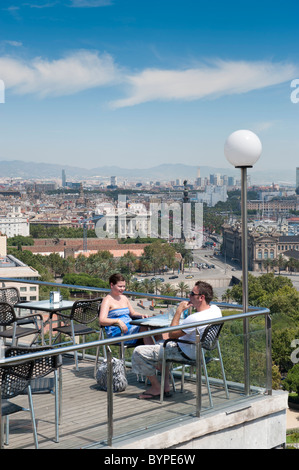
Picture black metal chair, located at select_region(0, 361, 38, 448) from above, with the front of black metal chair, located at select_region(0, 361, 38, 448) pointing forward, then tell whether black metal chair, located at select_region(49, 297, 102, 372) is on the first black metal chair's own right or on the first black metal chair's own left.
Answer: on the first black metal chair's own right

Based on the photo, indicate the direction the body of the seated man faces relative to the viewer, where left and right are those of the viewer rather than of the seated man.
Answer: facing to the left of the viewer

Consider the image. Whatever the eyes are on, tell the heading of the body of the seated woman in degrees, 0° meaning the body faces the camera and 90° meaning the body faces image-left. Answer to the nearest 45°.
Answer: approximately 315°

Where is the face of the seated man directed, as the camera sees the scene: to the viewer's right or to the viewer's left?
to the viewer's left

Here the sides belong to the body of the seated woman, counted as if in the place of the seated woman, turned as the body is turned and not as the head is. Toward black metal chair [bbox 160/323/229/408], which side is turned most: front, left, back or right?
front
